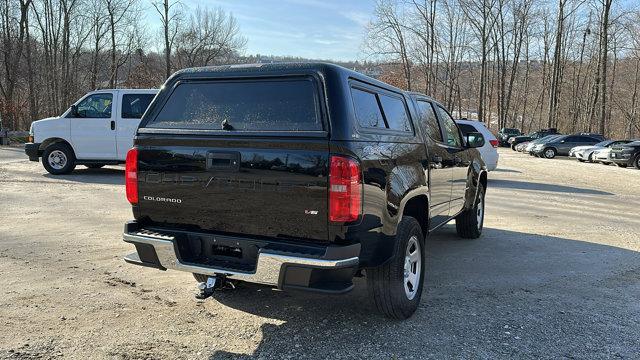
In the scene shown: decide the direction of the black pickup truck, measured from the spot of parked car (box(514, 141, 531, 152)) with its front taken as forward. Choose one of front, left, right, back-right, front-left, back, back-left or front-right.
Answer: front-left

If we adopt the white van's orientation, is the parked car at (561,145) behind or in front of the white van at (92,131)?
behind

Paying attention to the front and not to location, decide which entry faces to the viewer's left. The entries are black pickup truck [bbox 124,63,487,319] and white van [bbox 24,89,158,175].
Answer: the white van

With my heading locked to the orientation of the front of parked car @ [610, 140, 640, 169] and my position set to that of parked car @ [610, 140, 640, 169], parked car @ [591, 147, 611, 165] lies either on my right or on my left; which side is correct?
on my right

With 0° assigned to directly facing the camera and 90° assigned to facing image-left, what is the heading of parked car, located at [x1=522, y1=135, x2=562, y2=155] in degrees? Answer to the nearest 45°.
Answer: approximately 45°

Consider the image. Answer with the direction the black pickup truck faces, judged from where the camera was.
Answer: facing away from the viewer and to the right of the viewer

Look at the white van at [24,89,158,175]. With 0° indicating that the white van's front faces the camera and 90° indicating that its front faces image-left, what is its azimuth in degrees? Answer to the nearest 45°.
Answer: approximately 90°

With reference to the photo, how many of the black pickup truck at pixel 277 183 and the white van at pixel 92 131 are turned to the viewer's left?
1

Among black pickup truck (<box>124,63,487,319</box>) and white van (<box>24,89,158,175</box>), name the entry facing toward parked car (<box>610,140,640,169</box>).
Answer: the black pickup truck

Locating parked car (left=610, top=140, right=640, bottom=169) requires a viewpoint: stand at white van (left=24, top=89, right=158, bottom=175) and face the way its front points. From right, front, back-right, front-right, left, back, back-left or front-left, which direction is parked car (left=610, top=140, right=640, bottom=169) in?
back
